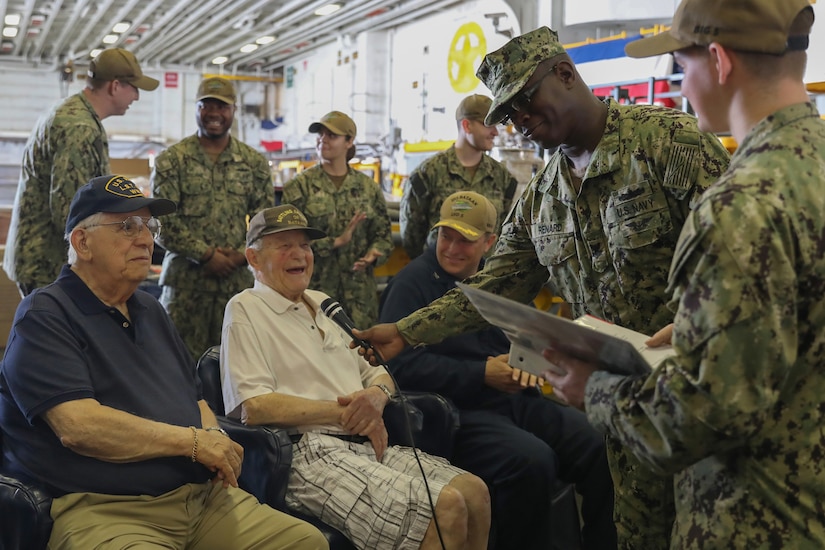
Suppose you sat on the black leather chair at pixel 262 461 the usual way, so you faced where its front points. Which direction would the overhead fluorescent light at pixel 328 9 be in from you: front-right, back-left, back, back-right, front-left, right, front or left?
back-left

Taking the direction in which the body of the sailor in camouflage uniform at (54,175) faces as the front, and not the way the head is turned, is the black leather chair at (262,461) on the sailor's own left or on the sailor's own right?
on the sailor's own right

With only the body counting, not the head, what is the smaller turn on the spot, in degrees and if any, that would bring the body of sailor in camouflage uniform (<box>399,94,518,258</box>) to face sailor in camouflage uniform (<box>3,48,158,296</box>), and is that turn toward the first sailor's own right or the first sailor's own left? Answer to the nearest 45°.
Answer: approximately 90° to the first sailor's own right

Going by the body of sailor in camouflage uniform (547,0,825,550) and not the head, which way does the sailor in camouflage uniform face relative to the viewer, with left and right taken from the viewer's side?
facing away from the viewer and to the left of the viewer

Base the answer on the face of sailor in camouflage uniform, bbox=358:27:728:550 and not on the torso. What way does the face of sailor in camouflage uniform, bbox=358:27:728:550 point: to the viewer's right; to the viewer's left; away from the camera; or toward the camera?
to the viewer's left

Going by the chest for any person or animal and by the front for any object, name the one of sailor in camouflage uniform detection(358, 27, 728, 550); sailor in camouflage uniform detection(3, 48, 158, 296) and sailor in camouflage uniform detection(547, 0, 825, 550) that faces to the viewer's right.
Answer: sailor in camouflage uniform detection(3, 48, 158, 296)

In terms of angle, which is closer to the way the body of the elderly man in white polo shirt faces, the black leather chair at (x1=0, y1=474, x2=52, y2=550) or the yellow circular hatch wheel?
the black leather chair

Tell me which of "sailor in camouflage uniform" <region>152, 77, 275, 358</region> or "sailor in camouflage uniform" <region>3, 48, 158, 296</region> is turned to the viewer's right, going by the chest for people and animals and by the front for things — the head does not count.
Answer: "sailor in camouflage uniform" <region>3, 48, 158, 296</region>
